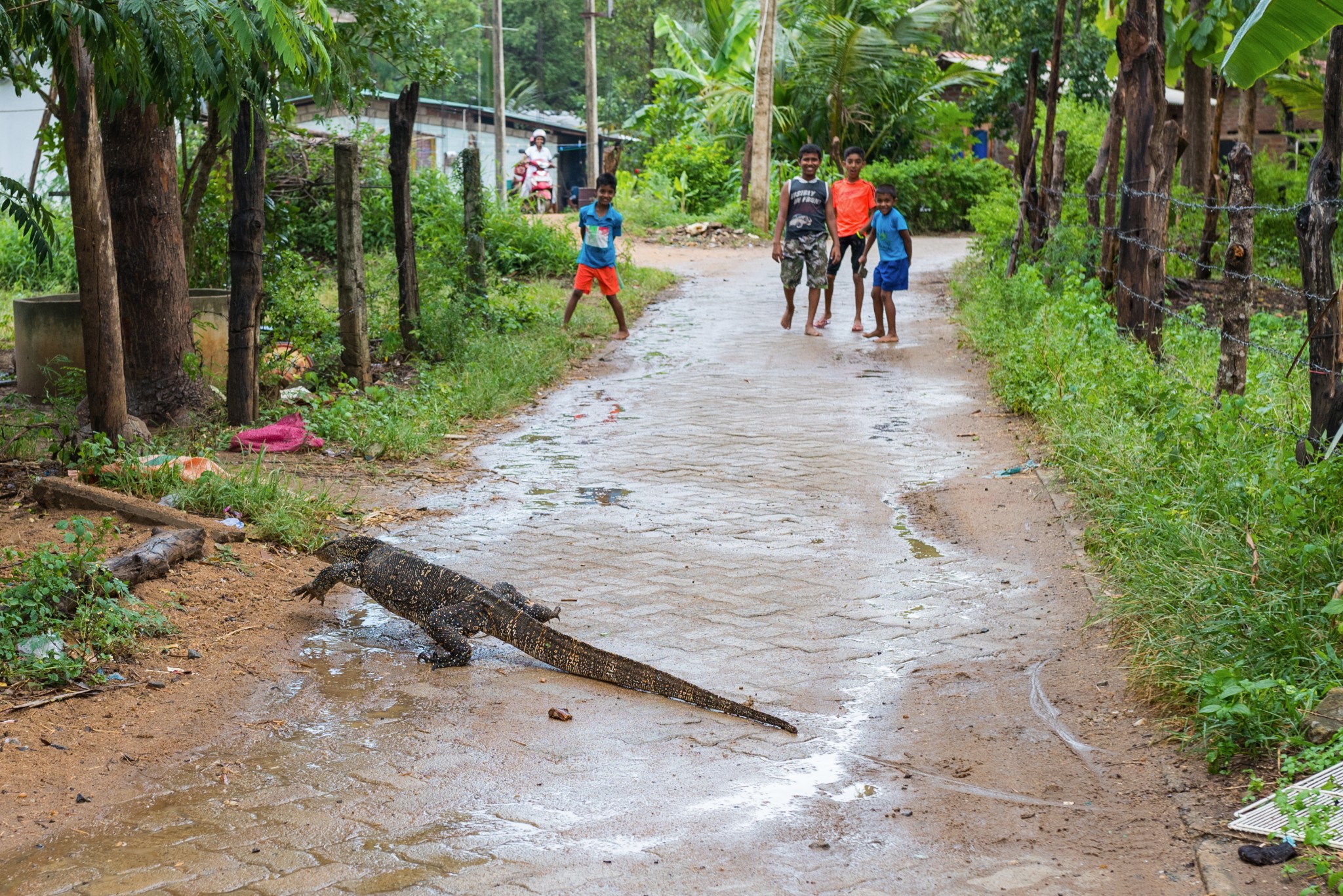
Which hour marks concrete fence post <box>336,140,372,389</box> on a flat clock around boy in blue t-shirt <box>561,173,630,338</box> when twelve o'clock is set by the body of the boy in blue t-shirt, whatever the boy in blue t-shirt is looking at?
The concrete fence post is roughly at 1 o'clock from the boy in blue t-shirt.

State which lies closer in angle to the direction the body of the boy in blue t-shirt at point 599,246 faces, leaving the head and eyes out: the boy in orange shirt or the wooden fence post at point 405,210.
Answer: the wooden fence post

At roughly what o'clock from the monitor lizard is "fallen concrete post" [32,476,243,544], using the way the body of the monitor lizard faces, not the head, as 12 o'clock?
The fallen concrete post is roughly at 12 o'clock from the monitor lizard.

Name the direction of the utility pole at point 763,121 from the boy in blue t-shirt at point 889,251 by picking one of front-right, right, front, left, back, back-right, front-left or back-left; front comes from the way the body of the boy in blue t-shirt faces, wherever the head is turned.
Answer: back-right

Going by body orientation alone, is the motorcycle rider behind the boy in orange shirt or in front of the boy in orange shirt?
behind

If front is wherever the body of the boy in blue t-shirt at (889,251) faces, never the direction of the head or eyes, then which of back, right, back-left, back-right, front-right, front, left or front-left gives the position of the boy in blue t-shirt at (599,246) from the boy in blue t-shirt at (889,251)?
front-right

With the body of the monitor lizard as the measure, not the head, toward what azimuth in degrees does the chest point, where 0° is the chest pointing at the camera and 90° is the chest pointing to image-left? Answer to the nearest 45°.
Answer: approximately 135°

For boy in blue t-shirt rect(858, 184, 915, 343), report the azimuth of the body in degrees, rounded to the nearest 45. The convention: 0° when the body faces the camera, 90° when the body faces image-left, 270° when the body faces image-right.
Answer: approximately 45°

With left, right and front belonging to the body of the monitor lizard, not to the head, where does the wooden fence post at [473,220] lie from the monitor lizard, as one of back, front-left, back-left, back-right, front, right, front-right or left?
front-right

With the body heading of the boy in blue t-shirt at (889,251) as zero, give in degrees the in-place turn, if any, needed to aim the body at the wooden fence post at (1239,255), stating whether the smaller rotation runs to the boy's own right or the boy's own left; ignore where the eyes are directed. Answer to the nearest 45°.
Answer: approximately 45° to the boy's own left
